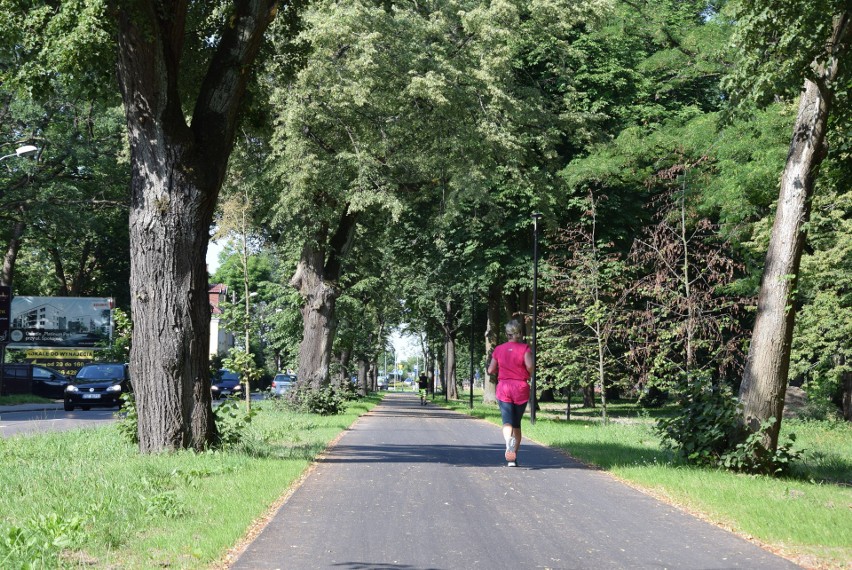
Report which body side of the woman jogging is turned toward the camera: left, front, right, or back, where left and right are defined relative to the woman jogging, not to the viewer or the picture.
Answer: back

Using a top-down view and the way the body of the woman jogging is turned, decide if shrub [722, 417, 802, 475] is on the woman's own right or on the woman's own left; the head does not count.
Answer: on the woman's own right

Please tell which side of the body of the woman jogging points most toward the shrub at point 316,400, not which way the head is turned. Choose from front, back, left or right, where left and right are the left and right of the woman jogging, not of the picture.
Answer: front

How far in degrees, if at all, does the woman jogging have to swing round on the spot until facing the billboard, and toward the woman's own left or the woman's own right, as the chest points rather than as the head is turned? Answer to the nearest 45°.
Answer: approximately 45° to the woman's own left

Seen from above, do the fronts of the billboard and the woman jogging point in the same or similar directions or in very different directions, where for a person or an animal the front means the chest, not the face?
very different directions

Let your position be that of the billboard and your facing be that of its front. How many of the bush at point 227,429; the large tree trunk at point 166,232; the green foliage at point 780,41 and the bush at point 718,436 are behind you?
0

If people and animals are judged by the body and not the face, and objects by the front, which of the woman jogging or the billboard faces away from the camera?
the woman jogging

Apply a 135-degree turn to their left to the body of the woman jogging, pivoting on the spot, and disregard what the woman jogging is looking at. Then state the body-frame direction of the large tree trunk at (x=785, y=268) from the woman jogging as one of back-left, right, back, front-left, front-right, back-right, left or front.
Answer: back-left

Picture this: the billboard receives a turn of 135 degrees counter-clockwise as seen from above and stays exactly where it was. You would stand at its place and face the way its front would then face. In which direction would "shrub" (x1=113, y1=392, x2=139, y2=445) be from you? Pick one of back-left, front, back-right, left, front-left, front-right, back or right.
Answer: back-right

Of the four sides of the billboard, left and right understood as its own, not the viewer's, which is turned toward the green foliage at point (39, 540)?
front

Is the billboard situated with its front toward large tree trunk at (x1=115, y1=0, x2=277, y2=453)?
yes

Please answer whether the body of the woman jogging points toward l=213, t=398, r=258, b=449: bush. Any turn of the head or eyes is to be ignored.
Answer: no

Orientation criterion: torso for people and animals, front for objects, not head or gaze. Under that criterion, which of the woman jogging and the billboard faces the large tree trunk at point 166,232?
the billboard

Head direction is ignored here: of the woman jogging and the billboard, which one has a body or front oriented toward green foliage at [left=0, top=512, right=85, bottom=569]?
the billboard

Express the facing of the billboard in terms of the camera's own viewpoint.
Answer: facing the viewer
